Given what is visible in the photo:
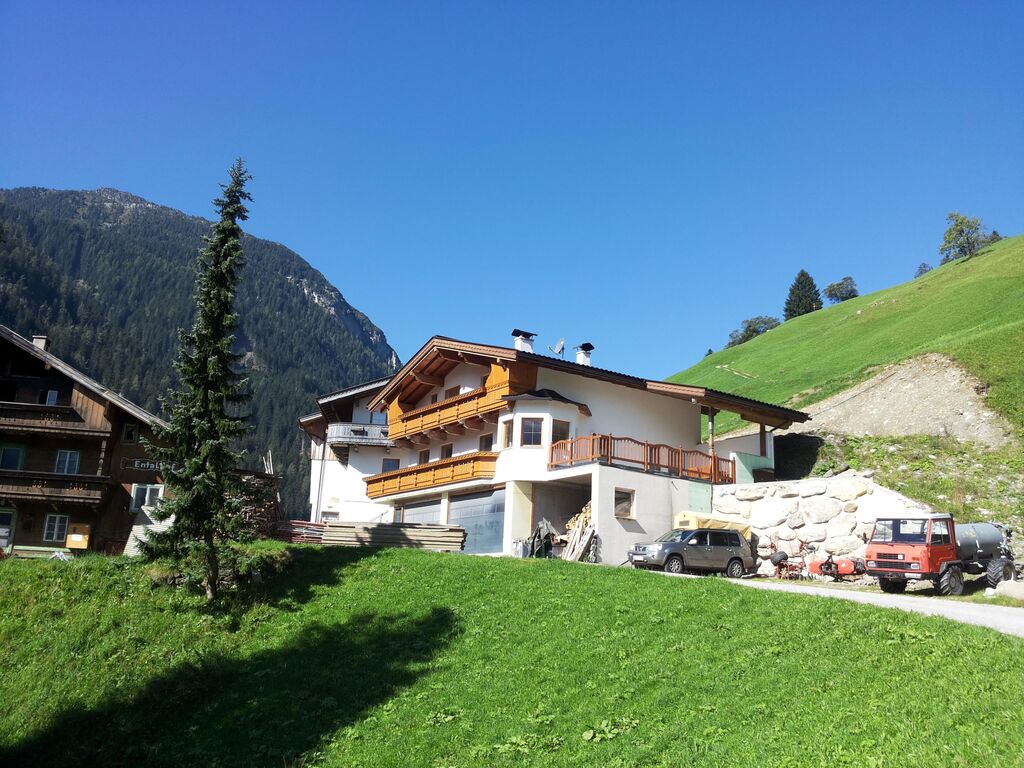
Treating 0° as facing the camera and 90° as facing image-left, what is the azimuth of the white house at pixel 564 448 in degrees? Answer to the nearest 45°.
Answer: approximately 45°

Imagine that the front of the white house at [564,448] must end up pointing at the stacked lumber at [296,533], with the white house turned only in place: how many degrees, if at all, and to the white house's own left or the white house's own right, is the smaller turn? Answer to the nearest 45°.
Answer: approximately 45° to the white house's own right

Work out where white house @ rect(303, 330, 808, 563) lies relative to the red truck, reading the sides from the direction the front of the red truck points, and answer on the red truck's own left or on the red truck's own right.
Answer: on the red truck's own right

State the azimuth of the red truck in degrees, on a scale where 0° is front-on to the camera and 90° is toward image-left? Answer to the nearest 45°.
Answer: approximately 45°

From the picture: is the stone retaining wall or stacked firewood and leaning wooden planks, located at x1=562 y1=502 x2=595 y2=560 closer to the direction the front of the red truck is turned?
the stacked firewood and leaning wooden planks

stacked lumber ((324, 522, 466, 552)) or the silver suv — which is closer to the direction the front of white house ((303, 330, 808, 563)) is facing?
the stacked lumber

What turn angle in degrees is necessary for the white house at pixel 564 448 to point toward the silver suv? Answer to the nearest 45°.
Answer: approximately 90° to its left

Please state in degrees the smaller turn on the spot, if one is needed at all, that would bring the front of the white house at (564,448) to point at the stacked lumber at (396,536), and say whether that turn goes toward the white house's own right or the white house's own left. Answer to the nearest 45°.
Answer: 0° — it already faces it

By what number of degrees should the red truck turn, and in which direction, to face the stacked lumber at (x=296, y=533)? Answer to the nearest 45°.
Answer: approximately 45° to its right

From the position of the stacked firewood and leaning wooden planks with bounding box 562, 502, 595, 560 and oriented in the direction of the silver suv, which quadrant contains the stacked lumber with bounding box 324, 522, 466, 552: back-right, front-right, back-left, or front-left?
back-right

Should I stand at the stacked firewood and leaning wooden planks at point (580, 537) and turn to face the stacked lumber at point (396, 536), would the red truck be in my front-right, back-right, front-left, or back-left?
back-left
